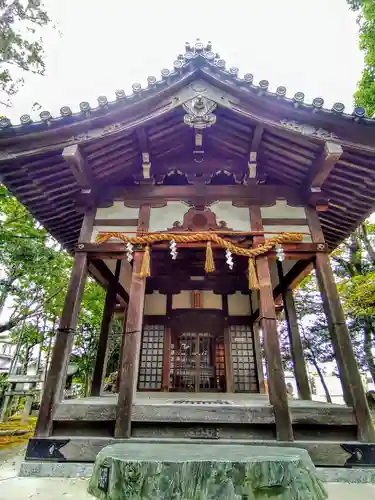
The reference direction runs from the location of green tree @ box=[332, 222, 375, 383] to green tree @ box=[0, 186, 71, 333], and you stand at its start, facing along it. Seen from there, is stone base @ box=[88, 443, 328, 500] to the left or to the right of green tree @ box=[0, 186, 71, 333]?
left

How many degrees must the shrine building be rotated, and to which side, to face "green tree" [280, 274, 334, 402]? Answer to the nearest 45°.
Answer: approximately 135° to its left

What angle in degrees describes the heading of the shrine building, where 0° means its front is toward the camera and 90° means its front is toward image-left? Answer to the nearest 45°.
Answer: approximately 0°

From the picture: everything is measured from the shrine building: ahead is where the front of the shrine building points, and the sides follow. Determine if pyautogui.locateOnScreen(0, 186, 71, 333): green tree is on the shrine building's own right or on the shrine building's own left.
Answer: on the shrine building's own right
